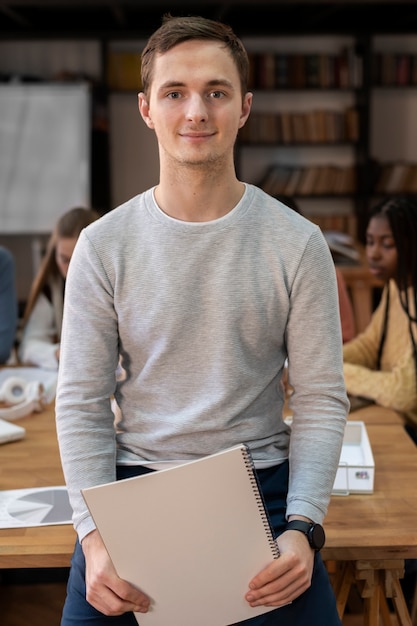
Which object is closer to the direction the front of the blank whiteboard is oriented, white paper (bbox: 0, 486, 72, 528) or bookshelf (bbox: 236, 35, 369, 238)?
the white paper

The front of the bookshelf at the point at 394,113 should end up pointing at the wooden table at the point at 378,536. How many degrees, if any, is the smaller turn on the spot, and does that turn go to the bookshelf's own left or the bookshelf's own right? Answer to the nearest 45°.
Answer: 0° — it already faces it

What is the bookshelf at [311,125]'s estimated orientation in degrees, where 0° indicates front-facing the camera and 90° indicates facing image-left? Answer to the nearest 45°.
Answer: approximately 0°

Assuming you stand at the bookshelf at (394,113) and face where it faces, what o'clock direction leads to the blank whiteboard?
The blank whiteboard is roughly at 2 o'clock from the bookshelf.

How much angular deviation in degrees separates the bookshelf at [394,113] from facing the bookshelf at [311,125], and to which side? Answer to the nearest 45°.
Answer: approximately 90° to its right

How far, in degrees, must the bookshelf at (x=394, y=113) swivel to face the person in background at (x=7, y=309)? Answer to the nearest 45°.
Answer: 0° — it already faces them

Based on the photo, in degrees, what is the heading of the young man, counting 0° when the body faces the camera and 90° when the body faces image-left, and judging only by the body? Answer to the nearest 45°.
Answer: approximately 0°
